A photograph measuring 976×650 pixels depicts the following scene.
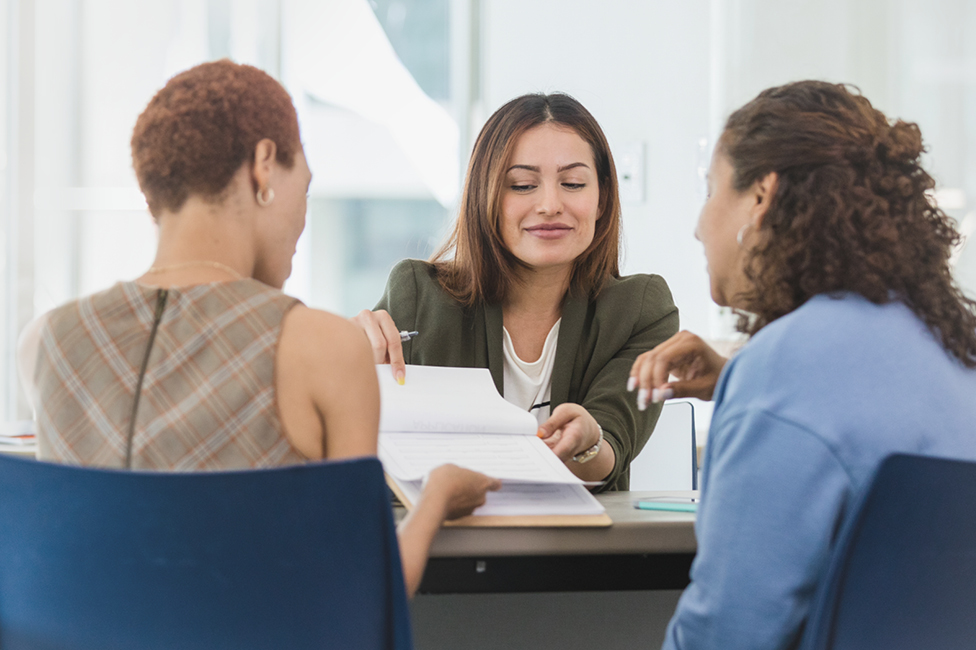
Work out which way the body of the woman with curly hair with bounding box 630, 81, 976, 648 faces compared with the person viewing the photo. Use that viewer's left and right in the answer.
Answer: facing away from the viewer and to the left of the viewer

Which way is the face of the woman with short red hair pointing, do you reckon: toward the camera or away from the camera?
away from the camera

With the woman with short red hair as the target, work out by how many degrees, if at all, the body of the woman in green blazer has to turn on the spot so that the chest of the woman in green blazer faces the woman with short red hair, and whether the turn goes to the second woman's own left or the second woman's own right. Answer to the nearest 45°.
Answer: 0° — they already face them

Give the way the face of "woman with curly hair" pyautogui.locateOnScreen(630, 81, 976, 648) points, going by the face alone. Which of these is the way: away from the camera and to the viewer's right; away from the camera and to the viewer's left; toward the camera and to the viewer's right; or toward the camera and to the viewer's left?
away from the camera and to the viewer's left
